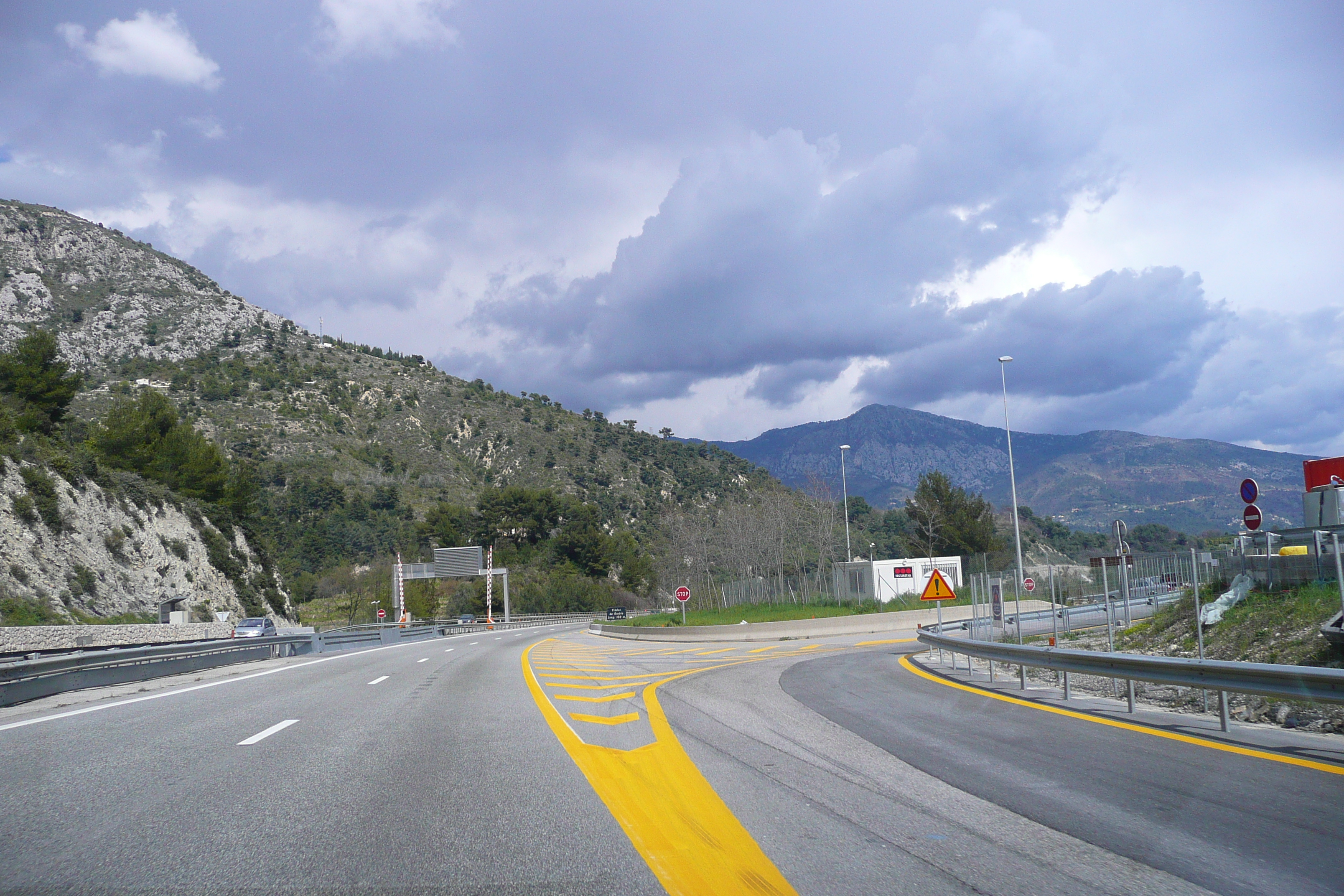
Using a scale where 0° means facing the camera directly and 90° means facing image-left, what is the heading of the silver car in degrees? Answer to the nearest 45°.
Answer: approximately 45°

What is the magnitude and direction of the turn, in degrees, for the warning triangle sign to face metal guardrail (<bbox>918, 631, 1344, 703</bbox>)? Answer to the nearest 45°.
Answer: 0° — it already faces it

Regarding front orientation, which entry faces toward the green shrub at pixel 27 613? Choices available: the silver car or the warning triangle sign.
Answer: the silver car

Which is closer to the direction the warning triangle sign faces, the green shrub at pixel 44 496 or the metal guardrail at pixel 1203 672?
the metal guardrail

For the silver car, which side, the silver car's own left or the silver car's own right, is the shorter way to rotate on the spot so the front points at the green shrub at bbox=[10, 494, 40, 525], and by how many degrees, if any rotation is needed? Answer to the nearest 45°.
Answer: approximately 45° to the silver car's own right

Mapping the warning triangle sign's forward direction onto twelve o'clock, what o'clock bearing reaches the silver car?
The silver car is roughly at 4 o'clock from the warning triangle sign.

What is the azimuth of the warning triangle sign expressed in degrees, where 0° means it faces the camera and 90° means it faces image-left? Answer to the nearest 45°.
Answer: approximately 0°

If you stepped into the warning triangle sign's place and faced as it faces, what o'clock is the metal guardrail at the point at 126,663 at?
The metal guardrail is roughly at 2 o'clock from the warning triangle sign.
